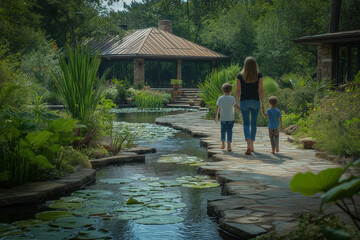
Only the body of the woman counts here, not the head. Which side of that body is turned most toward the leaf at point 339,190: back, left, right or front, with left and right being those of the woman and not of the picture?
back

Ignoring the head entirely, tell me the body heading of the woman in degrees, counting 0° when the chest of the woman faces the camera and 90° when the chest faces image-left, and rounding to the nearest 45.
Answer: approximately 180°

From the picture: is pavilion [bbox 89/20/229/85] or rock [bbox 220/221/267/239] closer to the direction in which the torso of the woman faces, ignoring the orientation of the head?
the pavilion

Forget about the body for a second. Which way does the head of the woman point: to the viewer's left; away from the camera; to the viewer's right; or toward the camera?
away from the camera

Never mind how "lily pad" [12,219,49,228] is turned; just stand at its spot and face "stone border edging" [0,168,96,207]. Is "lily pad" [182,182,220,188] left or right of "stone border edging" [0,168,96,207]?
right

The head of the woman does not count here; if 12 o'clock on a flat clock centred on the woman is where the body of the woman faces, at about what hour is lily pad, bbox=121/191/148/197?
The lily pad is roughly at 7 o'clock from the woman.

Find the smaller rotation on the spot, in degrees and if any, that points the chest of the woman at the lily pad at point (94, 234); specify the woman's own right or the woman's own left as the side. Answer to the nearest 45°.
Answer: approximately 180°

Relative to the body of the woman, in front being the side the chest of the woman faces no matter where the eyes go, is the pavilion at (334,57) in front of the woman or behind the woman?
in front

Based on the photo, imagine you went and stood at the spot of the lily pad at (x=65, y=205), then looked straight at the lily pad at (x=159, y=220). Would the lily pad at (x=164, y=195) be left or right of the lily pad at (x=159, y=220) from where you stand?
left

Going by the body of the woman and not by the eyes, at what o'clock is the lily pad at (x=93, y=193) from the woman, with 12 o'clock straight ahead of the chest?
The lily pad is roughly at 7 o'clock from the woman.

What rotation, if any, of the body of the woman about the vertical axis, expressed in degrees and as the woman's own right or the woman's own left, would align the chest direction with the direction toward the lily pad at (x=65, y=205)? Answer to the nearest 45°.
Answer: approximately 135° to the woman's own left
